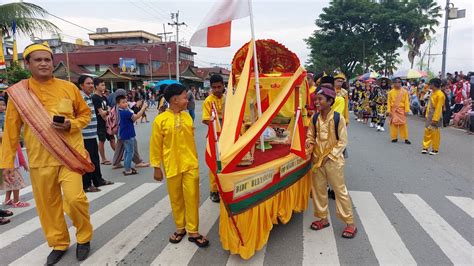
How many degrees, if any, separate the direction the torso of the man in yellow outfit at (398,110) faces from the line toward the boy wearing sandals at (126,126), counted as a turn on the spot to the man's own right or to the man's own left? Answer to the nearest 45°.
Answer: approximately 45° to the man's own right

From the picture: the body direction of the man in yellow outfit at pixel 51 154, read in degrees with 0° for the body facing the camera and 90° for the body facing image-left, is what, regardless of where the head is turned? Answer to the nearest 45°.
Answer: approximately 0°

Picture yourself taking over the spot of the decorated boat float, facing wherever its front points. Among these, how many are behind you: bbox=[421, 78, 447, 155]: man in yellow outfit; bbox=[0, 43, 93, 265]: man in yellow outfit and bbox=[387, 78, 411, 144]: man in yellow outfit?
2

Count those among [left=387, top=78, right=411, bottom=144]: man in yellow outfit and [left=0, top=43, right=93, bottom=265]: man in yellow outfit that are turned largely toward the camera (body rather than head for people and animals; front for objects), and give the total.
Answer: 2

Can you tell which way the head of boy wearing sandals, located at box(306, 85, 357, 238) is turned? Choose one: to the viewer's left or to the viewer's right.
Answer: to the viewer's left

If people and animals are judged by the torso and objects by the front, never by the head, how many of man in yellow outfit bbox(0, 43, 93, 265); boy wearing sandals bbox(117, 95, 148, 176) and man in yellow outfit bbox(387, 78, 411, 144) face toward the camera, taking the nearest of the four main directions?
2

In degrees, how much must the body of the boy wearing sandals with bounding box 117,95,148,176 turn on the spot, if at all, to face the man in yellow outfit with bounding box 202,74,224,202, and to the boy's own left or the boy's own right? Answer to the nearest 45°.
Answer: approximately 45° to the boy's own right

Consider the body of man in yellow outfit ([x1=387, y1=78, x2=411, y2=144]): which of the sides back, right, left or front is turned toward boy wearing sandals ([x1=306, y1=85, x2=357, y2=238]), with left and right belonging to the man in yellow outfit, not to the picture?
front
